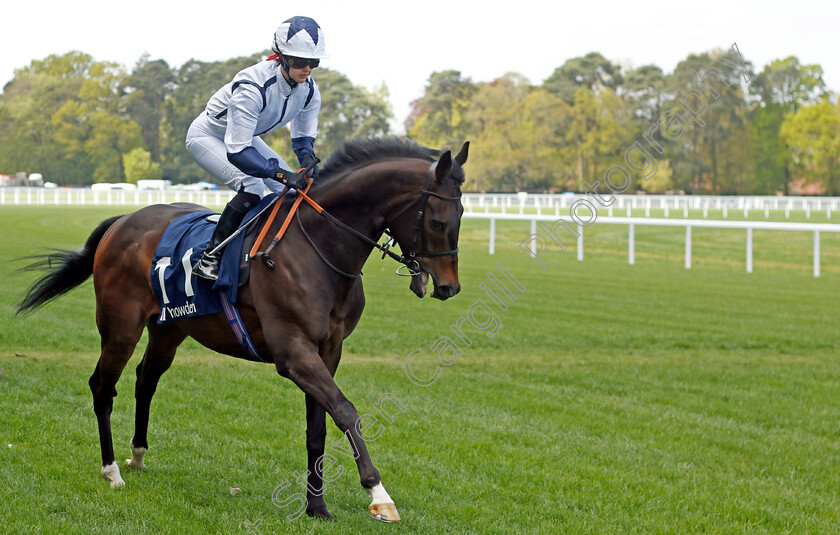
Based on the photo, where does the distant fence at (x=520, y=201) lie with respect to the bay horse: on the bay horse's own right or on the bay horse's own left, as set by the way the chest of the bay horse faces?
on the bay horse's own left

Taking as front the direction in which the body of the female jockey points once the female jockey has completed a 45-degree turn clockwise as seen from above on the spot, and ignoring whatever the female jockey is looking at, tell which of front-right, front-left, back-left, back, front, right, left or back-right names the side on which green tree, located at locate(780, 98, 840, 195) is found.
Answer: back-left

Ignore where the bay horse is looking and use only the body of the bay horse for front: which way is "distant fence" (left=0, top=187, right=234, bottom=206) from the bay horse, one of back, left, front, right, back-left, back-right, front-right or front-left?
back-left

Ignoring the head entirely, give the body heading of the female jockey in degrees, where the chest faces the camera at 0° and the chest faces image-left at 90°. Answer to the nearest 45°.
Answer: approximately 315°

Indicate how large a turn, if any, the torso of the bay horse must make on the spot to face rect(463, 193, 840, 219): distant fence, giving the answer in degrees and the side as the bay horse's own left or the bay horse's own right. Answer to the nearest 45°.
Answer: approximately 90° to the bay horse's own left

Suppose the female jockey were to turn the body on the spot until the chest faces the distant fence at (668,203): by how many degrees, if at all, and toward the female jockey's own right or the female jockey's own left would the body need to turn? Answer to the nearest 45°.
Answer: approximately 90° to the female jockey's own left

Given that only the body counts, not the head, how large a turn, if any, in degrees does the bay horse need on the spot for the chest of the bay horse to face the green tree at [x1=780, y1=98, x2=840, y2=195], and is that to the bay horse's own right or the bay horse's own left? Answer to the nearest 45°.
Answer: approximately 90° to the bay horse's own left

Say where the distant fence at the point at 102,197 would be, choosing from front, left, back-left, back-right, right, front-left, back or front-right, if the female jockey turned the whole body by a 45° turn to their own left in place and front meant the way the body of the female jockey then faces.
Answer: left

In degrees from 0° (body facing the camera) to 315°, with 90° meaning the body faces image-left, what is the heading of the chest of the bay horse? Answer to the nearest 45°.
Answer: approximately 315°
